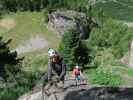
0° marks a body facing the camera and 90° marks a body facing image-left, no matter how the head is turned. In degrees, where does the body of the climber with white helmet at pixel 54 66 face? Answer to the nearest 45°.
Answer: approximately 45°
